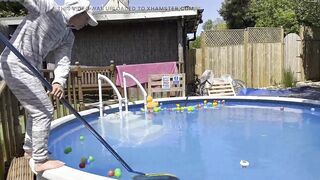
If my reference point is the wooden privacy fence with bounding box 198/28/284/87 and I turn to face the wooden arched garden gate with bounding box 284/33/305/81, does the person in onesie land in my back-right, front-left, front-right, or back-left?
back-right

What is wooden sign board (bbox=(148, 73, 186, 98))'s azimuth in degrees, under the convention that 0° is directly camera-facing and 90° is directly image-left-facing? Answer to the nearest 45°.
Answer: approximately 0°

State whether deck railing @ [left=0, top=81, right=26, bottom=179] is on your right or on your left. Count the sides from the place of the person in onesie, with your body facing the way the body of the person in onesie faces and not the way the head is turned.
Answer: on your left

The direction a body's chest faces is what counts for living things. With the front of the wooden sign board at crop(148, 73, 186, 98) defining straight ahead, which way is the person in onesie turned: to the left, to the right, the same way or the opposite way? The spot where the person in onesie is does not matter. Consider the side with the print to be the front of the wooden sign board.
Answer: to the left

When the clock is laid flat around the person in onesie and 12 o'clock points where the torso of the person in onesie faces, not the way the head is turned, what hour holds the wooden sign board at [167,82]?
The wooden sign board is roughly at 10 o'clock from the person in onesie.

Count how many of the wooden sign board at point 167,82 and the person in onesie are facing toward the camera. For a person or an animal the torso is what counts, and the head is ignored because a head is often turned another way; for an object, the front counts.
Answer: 1

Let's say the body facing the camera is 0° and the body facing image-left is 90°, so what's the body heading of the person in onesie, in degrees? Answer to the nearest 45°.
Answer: approximately 270°

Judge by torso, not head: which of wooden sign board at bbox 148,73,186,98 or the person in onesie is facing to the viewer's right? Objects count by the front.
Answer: the person in onesie

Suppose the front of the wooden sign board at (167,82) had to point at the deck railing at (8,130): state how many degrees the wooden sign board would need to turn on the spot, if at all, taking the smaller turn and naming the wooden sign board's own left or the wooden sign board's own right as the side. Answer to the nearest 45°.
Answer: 0° — it already faces it
